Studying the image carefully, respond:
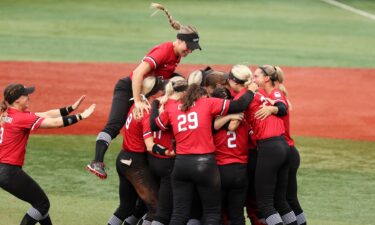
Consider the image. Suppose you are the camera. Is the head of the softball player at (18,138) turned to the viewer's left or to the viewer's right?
to the viewer's right

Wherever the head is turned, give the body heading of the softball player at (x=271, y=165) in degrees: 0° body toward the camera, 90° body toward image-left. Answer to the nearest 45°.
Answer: approximately 90°

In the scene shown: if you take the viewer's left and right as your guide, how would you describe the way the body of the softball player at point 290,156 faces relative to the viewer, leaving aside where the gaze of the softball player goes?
facing to the left of the viewer

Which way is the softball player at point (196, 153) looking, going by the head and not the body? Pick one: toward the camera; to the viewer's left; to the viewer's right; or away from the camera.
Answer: away from the camera

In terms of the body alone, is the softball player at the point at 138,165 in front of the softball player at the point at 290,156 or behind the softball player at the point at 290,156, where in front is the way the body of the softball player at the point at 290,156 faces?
in front

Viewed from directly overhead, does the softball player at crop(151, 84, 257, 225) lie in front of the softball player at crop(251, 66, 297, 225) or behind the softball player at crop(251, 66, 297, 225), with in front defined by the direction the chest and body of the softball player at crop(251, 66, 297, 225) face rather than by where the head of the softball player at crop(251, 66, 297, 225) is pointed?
in front

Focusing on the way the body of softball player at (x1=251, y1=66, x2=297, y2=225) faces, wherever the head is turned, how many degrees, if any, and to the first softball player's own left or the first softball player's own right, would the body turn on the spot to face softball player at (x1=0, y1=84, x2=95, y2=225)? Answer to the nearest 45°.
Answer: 0° — they already face them
